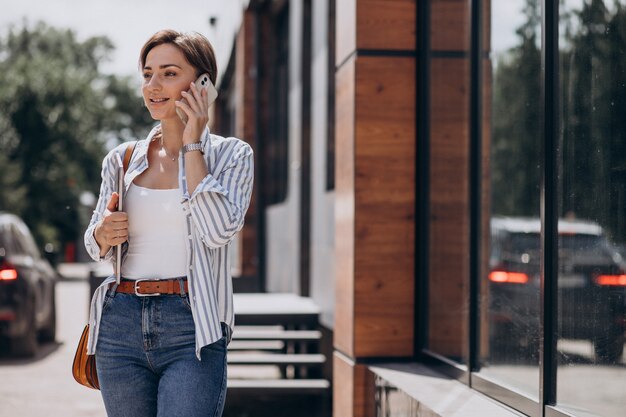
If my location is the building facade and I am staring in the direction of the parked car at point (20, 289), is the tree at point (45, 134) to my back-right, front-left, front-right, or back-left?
front-right

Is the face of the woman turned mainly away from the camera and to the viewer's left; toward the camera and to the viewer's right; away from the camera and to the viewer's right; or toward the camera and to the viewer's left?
toward the camera and to the viewer's left

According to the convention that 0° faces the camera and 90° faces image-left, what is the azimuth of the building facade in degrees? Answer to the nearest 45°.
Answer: approximately 45°

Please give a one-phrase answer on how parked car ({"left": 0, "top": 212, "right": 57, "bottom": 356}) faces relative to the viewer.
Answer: facing away from the viewer and to the right of the viewer

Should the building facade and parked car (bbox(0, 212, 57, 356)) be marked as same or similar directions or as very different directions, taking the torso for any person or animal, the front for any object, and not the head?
very different directions

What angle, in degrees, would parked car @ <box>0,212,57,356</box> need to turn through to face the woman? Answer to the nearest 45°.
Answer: approximately 135° to its right

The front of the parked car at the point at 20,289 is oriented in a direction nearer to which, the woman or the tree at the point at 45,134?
the tree

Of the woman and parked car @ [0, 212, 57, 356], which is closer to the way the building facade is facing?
the woman

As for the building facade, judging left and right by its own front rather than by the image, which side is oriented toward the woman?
front

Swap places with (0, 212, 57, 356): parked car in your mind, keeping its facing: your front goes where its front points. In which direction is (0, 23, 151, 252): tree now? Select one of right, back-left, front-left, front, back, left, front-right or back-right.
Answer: front-left

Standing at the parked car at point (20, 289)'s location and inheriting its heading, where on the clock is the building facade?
The building facade is roughly at 4 o'clock from the parked car.
